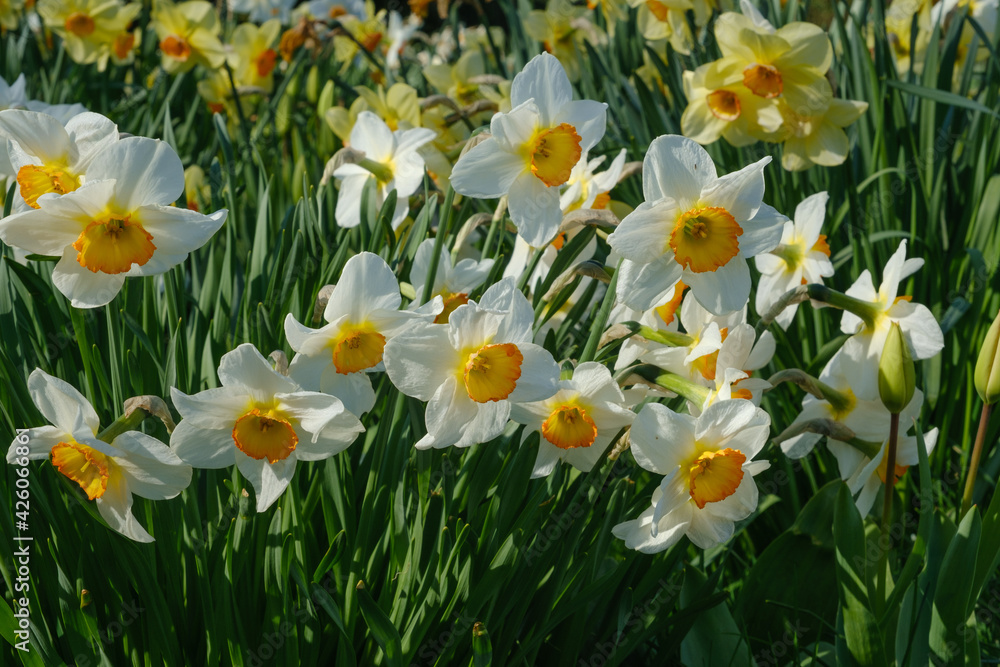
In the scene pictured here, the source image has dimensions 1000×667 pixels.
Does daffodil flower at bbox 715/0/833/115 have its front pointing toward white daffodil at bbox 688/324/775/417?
yes

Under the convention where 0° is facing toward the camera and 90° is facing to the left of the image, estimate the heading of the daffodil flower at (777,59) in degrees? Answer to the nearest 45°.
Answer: approximately 0°

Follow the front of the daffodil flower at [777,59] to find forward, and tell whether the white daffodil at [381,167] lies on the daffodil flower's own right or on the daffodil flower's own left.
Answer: on the daffodil flower's own right

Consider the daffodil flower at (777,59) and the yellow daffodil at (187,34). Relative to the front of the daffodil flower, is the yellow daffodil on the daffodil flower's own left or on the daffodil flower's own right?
on the daffodil flower's own right

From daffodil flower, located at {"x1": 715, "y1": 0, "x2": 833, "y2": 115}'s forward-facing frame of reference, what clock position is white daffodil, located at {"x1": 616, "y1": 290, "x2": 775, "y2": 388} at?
The white daffodil is roughly at 12 o'clock from the daffodil flower.

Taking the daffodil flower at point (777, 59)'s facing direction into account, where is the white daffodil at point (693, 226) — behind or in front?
in front

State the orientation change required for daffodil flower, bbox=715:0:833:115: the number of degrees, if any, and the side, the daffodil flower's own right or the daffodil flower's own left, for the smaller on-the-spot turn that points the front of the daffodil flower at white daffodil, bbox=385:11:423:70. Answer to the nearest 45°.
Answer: approximately 135° to the daffodil flower's own right

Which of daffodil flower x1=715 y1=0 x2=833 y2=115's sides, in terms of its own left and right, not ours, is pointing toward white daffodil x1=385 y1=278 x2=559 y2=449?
front

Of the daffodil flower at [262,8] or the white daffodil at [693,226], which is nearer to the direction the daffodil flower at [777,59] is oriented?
the white daffodil

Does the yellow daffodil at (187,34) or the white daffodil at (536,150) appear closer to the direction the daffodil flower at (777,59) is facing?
the white daffodil

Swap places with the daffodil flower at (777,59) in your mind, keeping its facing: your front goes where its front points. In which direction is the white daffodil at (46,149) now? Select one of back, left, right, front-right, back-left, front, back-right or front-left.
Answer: front-right

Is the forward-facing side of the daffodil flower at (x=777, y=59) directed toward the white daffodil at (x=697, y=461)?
yes
